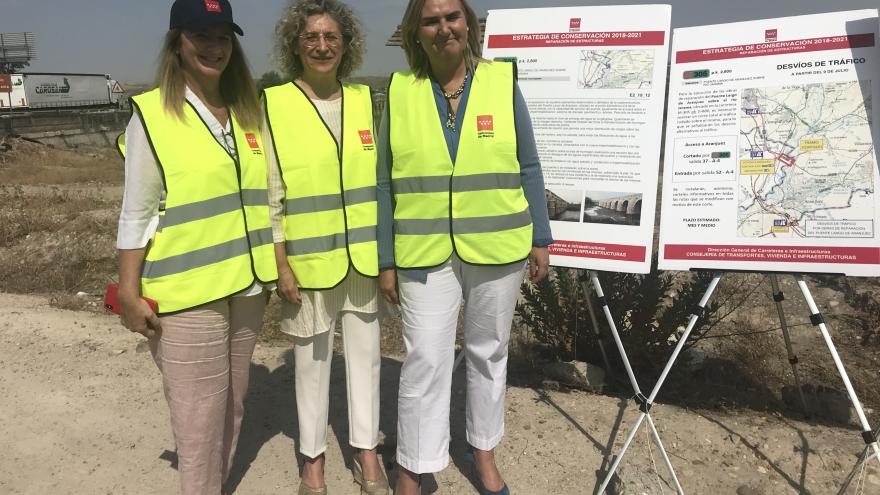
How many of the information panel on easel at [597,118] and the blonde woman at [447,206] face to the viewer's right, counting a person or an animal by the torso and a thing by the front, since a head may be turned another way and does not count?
0

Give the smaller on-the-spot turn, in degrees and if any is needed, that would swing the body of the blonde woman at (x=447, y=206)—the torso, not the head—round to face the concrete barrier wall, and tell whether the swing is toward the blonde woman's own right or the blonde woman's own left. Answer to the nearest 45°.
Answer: approximately 135° to the blonde woman's own right

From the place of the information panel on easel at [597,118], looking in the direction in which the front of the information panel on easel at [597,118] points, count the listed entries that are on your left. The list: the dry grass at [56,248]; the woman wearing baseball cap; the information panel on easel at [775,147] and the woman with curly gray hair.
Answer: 1

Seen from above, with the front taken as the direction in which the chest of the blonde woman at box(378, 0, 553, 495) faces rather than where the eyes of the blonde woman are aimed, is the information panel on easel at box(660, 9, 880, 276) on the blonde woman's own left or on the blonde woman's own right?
on the blonde woman's own left

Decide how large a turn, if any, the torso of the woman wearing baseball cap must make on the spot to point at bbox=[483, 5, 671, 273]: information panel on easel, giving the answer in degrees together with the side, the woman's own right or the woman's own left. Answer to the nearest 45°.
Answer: approximately 45° to the woman's own left

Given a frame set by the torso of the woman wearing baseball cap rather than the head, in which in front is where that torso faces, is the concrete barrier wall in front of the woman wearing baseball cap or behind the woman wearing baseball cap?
behind

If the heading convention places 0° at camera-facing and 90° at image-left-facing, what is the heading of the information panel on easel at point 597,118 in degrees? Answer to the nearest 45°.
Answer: approximately 0°
